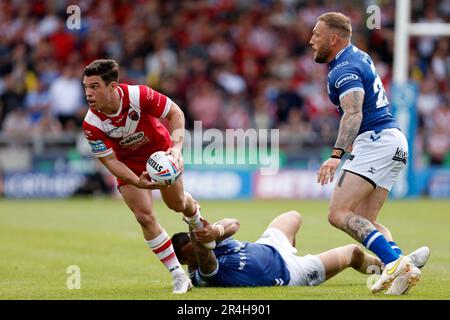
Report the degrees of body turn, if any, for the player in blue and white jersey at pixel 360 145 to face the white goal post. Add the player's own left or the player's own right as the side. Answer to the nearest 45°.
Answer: approximately 90° to the player's own right

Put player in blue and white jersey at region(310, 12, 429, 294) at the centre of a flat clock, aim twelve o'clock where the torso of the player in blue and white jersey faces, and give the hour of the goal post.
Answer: The goal post is roughly at 3 o'clock from the player in blue and white jersey.

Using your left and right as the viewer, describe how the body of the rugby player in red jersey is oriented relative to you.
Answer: facing the viewer and to the left of the viewer

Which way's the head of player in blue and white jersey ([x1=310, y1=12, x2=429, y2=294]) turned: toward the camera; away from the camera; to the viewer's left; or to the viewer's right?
to the viewer's left

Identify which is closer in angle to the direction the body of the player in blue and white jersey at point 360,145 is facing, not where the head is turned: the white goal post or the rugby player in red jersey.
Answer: the rugby player in red jersey

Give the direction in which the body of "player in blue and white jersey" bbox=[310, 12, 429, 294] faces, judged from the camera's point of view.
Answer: to the viewer's left

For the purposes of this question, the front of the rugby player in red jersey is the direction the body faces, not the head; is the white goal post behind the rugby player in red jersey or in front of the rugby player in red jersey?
behind
